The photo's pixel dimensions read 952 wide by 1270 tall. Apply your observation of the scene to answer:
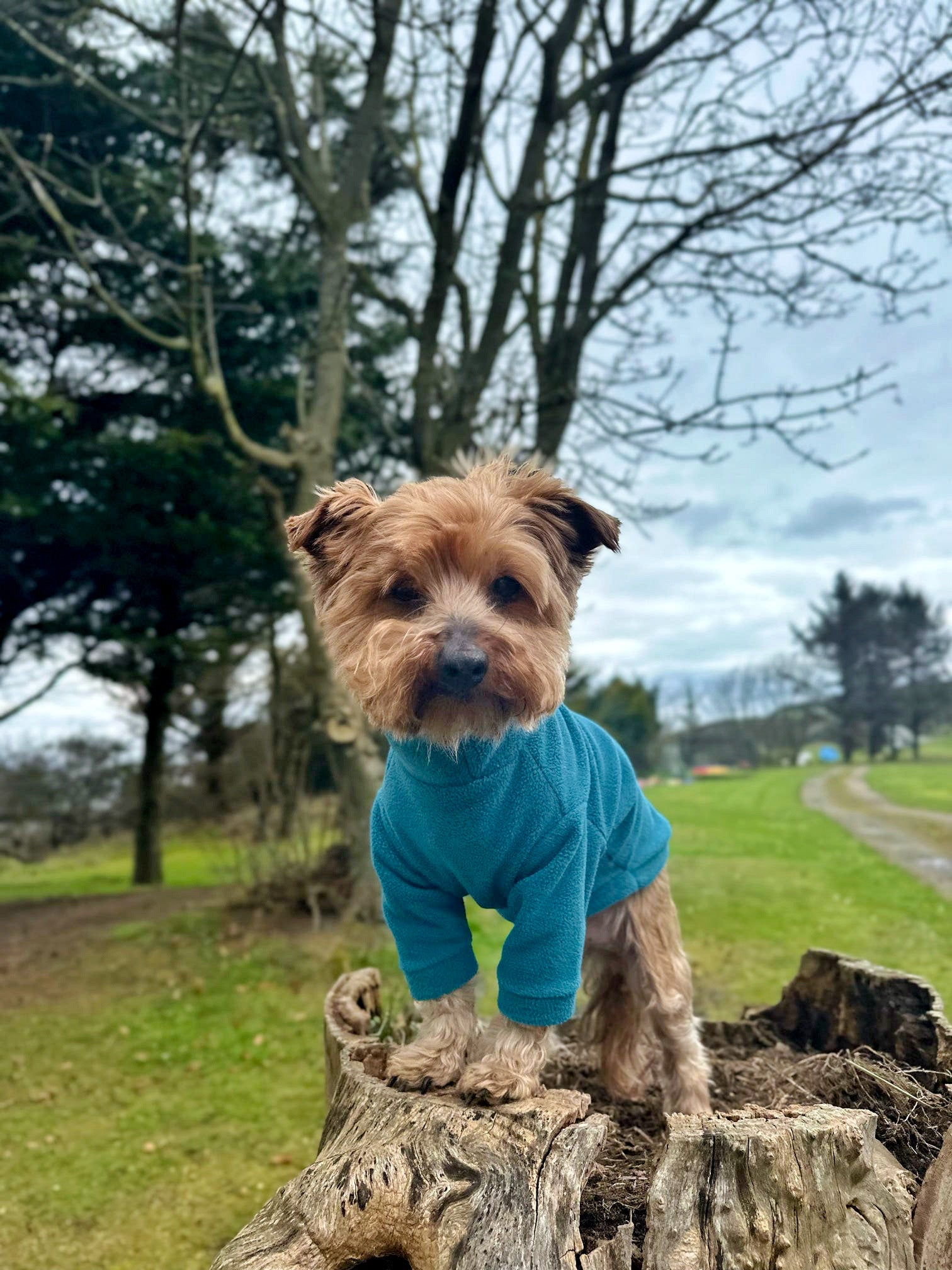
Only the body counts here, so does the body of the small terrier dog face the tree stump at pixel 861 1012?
no

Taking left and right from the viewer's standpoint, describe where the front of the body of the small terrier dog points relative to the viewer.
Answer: facing the viewer and to the left of the viewer

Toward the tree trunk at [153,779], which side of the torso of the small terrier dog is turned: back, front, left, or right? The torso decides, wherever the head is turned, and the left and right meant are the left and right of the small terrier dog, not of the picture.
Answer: right
